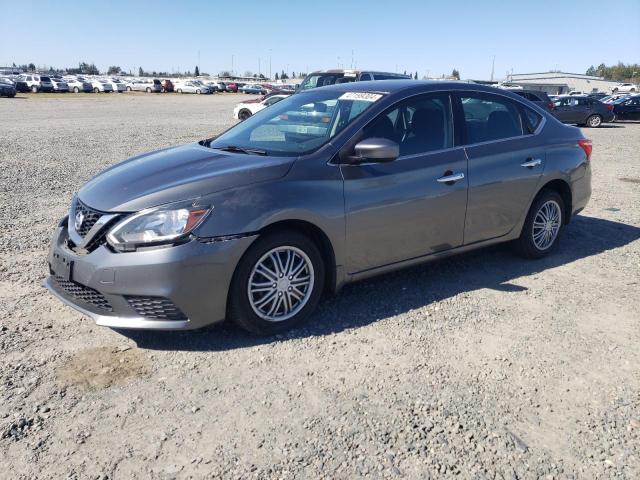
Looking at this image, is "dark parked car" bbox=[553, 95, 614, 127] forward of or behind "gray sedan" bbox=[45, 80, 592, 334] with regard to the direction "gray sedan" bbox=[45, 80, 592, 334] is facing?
behind

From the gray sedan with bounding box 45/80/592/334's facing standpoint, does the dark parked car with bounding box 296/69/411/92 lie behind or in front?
behind

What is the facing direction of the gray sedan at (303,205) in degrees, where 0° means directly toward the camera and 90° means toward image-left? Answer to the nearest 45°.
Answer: approximately 45°
